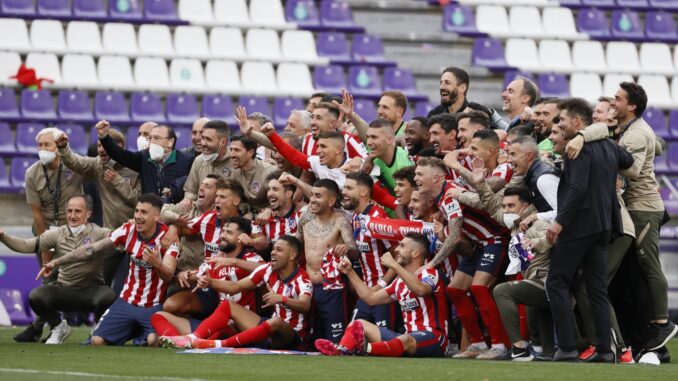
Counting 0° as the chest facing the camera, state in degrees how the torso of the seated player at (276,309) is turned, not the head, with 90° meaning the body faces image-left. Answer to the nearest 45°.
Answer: approximately 45°

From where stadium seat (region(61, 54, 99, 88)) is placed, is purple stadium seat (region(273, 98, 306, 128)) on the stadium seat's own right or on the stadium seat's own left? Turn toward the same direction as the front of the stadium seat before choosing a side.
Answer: on the stadium seat's own left

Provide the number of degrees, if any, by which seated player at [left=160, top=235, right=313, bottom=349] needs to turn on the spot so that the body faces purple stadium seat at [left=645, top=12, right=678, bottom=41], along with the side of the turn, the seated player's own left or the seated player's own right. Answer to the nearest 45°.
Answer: approximately 180°

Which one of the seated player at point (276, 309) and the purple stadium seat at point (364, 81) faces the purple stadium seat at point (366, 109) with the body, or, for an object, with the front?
the purple stadium seat at point (364, 81)

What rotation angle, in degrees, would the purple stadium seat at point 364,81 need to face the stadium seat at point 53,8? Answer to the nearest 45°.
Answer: approximately 90° to its right

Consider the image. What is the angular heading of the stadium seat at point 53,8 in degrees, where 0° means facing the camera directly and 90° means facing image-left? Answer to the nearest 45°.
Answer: approximately 0°
